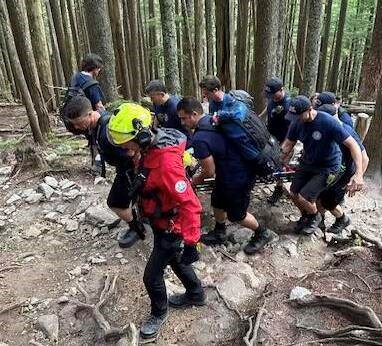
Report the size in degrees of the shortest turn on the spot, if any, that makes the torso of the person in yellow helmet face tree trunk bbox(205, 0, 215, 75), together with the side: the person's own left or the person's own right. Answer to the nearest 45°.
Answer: approximately 135° to the person's own right

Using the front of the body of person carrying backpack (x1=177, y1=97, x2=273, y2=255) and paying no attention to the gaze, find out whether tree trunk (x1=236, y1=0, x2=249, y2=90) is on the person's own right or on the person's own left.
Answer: on the person's own right

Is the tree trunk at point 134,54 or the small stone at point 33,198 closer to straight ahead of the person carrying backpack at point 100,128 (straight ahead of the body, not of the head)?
the small stone

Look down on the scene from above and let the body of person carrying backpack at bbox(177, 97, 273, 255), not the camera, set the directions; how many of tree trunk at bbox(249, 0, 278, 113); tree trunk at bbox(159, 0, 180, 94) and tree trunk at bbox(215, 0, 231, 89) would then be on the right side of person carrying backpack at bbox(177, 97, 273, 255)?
3

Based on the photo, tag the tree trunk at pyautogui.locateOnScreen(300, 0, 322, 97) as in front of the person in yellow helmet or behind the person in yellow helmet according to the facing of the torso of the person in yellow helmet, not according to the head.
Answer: behind

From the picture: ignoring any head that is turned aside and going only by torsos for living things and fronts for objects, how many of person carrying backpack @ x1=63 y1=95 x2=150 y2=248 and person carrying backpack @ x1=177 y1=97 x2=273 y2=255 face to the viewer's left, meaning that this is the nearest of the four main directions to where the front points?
2

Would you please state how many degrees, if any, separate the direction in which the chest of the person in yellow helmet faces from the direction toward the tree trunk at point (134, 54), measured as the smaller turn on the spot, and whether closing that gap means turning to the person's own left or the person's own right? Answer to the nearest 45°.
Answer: approximately 135° to the person's own right

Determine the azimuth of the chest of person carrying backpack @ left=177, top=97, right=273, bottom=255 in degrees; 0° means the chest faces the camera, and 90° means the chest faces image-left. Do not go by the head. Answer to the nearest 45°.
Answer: approximately 90°

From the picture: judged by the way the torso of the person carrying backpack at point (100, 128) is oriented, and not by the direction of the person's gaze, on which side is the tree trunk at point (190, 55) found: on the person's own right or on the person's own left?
on the person's own right
